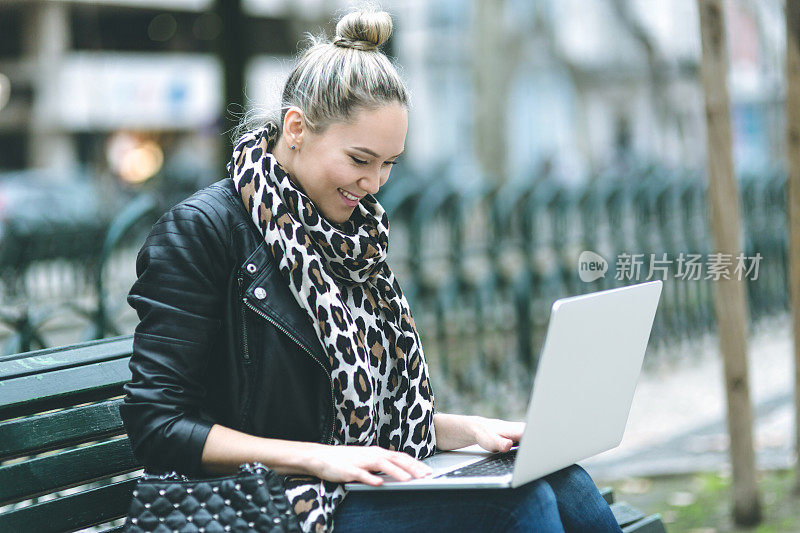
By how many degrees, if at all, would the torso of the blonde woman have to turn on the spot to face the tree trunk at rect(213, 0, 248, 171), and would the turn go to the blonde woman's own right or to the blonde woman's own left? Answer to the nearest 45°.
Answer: approximately 135° to the blonde woman's own left

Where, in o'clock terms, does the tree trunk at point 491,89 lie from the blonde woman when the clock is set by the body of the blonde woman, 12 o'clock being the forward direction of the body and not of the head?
The tree trunk is roughly at 8 o'clock from the blonde woman.

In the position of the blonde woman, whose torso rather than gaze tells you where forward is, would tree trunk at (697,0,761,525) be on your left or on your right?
on your left

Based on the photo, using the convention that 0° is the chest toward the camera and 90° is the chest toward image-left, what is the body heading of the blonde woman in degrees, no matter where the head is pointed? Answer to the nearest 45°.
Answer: approximately 315°

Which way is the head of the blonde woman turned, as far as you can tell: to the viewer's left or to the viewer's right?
to the viewer's right

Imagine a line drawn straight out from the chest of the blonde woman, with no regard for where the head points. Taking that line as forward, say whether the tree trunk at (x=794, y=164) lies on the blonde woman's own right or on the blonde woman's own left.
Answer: on the blonde woman's own left

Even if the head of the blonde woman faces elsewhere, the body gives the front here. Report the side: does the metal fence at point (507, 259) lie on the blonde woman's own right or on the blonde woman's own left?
on the blonde woman's own left
